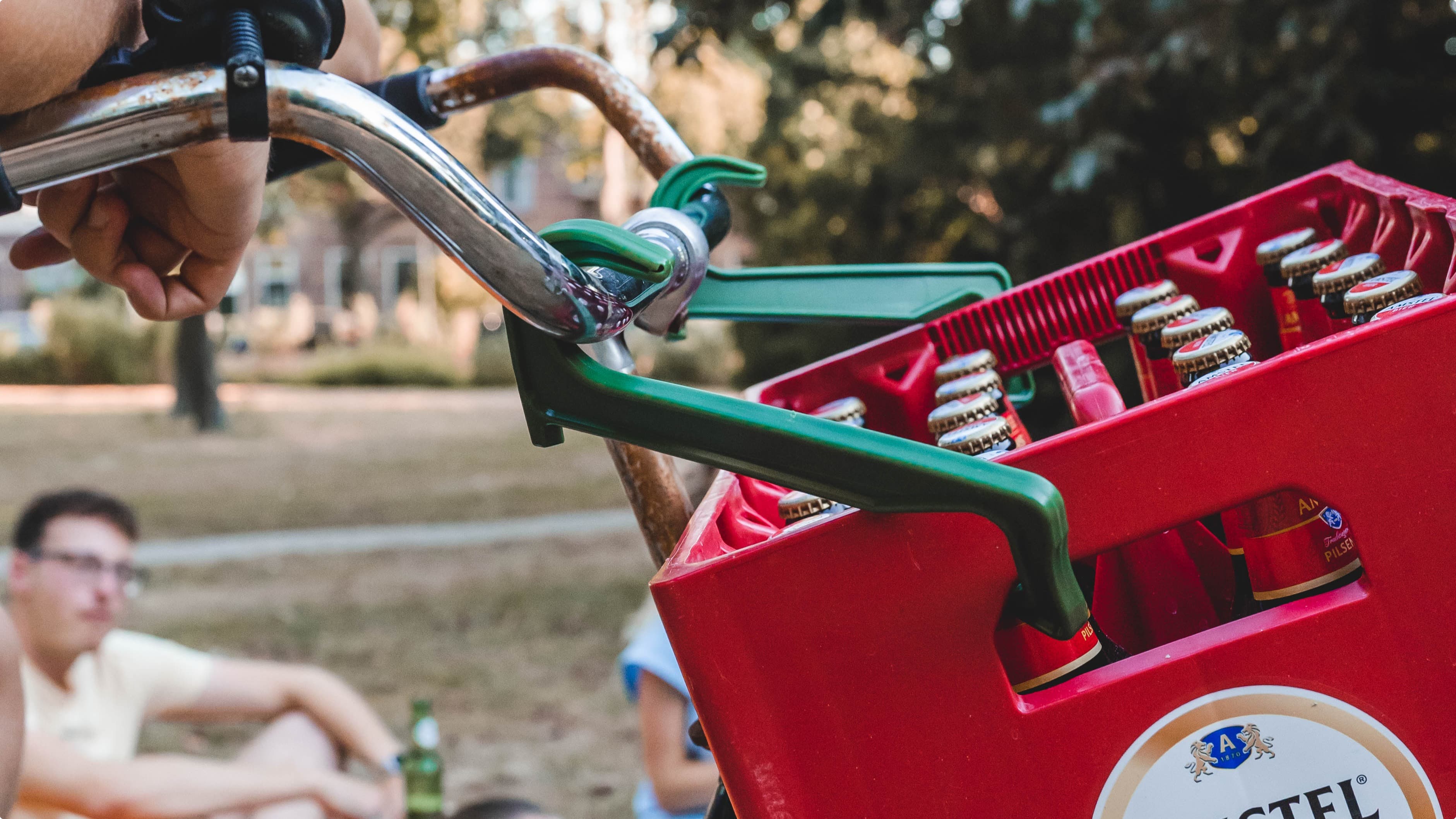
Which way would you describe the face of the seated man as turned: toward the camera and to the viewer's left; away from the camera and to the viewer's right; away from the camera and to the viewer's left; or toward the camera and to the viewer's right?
toward the camera and to the viewer's right

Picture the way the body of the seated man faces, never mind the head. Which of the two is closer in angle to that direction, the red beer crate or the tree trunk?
the red beer crate

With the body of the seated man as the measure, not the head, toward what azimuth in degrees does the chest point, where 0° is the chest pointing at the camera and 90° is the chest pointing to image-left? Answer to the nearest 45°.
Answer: approximately 315°
